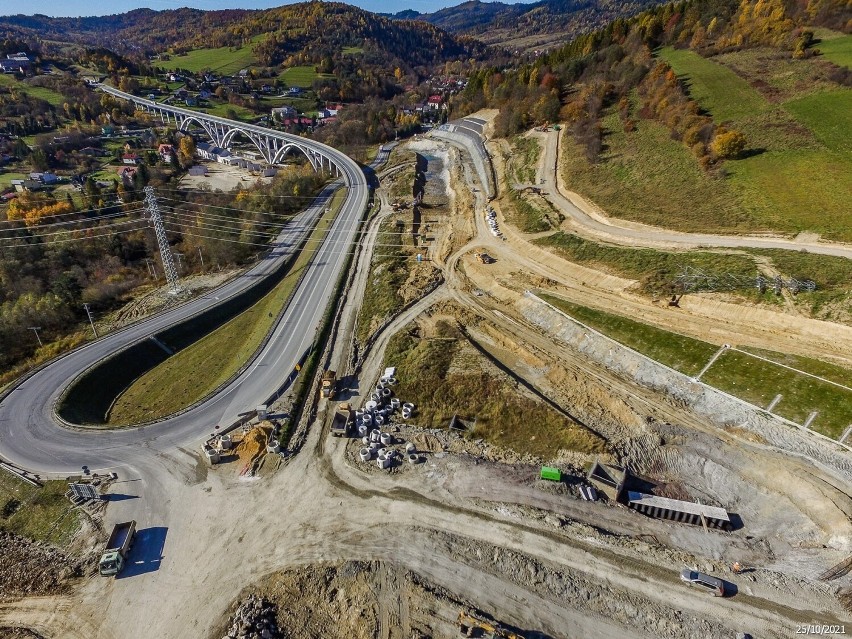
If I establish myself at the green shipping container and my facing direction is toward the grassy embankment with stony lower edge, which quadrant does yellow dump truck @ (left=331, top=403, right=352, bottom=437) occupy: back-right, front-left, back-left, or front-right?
back-left

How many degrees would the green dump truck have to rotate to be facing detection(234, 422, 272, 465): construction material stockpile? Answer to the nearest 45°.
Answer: approximately 135° to its left

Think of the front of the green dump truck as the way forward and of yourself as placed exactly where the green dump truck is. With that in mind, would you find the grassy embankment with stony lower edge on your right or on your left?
on your left

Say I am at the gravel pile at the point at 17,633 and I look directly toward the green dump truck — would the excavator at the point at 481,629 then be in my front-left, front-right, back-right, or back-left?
front-right

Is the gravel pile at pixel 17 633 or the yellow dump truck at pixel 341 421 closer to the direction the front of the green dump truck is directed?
the gravel pile

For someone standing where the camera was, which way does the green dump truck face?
facing the viewer and to the left of the viewer

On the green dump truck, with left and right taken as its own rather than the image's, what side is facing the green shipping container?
left

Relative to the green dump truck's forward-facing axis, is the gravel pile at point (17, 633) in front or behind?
in front

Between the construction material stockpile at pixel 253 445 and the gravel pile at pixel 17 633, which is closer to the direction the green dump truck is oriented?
the gravel pile

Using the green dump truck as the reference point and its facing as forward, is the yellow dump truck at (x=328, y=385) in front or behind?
behind
